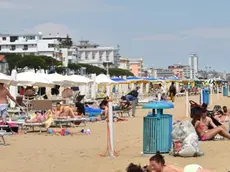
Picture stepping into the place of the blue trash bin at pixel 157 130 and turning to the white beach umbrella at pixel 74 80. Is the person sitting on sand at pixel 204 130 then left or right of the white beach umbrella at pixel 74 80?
right

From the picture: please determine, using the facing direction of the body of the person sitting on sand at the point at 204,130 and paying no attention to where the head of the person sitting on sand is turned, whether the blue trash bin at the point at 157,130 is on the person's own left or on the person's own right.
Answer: on the person's own right

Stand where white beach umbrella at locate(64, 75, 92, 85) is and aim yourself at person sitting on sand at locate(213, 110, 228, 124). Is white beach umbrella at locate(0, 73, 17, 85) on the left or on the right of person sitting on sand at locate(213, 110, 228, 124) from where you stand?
right
